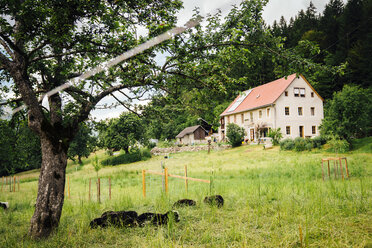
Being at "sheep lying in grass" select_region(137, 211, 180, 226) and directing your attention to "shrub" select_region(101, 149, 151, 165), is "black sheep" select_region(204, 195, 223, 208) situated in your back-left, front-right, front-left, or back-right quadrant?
front-right
